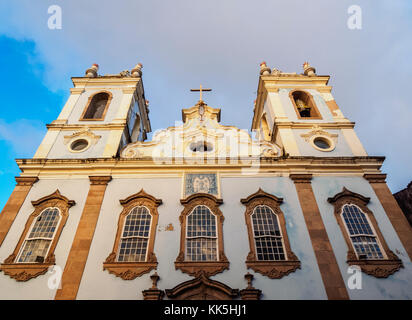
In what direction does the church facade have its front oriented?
toward the camera
